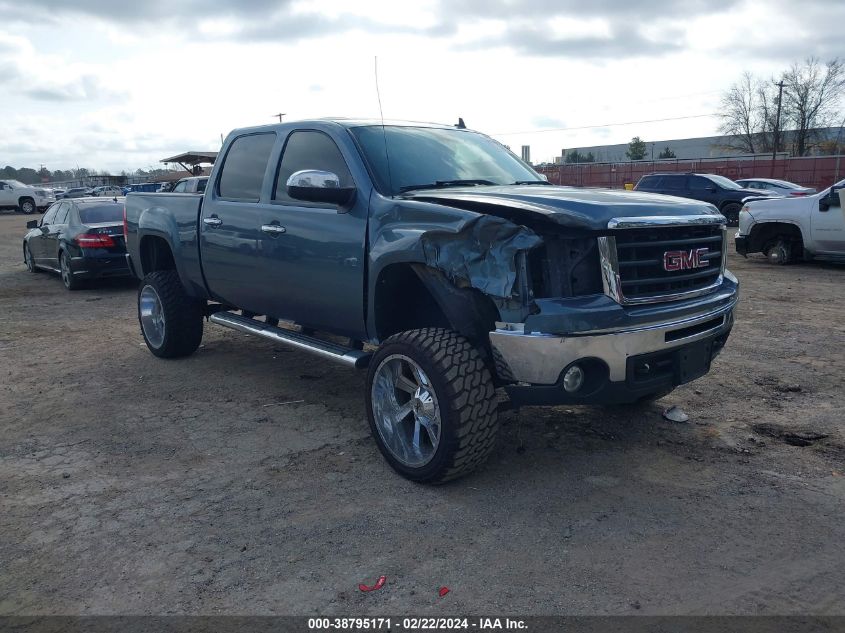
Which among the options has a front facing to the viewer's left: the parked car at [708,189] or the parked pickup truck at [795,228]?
the parked pickup truck at [795,228]

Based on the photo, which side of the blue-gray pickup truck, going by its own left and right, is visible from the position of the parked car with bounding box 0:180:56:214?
back

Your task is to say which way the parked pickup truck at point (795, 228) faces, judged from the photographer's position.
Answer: facing to the left of the viewer

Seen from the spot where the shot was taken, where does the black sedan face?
facing away from the viewer and to the left of the viewer

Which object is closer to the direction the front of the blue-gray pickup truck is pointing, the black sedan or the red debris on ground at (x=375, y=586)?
the red debris on ground

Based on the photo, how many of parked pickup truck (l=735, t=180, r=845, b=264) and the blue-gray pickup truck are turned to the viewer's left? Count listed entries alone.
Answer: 1

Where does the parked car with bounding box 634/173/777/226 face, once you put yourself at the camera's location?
facing the viewer and to the right of the viewer

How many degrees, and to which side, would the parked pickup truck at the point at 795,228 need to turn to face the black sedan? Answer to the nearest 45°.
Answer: approximately 45° to its left

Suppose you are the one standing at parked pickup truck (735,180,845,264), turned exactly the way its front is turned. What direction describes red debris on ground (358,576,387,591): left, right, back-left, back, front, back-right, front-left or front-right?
left

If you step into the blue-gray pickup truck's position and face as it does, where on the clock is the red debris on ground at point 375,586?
The red debris on ground is roughly at 2 o'clock from the blue-gray pickup truck.

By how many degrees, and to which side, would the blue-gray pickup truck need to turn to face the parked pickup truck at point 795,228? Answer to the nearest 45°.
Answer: approximately 90° to its left

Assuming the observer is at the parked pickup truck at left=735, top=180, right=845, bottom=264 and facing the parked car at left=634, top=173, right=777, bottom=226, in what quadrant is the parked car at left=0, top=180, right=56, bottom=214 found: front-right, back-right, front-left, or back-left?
front-left

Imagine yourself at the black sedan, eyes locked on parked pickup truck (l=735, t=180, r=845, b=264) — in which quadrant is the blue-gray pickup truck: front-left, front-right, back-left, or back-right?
front-right

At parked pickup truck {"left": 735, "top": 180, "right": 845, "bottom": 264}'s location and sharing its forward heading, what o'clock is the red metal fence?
The red metal fence is roughly at 3 o'clock from the parked pickup truck.
